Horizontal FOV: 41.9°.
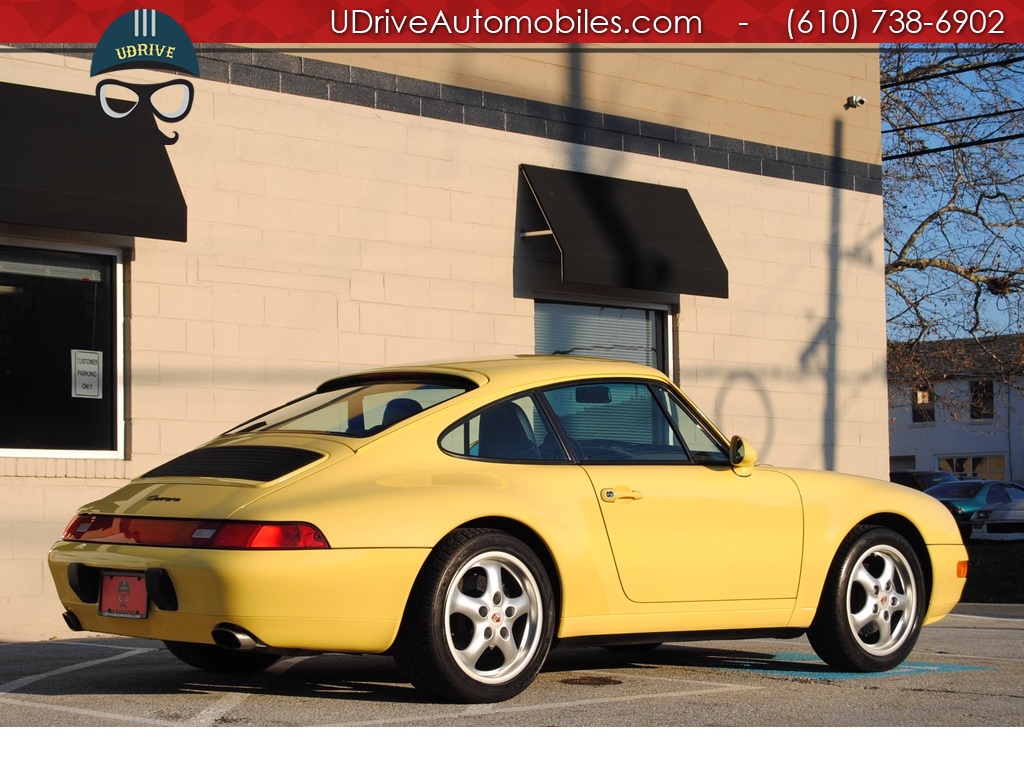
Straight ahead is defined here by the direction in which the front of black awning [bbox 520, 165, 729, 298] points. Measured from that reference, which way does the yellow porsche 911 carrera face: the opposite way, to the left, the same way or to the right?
to the left

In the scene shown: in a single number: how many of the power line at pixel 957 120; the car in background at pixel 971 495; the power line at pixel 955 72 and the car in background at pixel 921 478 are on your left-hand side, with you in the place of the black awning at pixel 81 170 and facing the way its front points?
4

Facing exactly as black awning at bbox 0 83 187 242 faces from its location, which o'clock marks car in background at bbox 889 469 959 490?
The car in background is roughly at 9 o'clock from the black awning.

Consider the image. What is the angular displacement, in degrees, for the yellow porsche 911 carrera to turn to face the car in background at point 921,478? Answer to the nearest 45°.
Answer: approximately 45° to its left

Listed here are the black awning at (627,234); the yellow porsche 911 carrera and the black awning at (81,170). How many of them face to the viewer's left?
0

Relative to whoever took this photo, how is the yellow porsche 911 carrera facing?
facing away from the viewer and to the right of the viewer

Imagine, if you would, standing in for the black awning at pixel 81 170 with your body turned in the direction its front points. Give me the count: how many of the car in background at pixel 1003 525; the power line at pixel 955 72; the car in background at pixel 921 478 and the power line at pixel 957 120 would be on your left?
4

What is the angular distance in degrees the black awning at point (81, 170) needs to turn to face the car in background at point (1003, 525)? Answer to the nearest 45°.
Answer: approximately 90° to its left

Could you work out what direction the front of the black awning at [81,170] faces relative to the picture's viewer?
facing the viewer and to the right of the viewer

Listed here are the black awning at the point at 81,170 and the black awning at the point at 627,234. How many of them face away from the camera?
0

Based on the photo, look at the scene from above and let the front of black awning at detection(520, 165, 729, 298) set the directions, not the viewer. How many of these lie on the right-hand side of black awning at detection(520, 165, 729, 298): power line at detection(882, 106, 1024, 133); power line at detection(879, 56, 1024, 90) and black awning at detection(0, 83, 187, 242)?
1

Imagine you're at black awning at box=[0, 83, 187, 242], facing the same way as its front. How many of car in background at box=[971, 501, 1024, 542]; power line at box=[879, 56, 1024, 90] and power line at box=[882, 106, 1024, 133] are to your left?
3

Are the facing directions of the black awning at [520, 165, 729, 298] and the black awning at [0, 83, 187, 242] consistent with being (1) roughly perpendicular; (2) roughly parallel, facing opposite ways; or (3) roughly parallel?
roughly parallel

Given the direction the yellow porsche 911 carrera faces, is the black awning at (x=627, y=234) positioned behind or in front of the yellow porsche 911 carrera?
in front

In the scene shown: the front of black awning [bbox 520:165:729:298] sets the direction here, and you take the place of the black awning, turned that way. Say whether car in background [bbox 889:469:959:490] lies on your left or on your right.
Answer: on your left
